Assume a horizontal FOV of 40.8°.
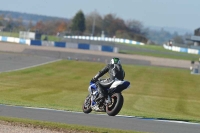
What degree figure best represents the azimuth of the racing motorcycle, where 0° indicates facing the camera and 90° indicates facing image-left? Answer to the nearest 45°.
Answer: approximately 135°
